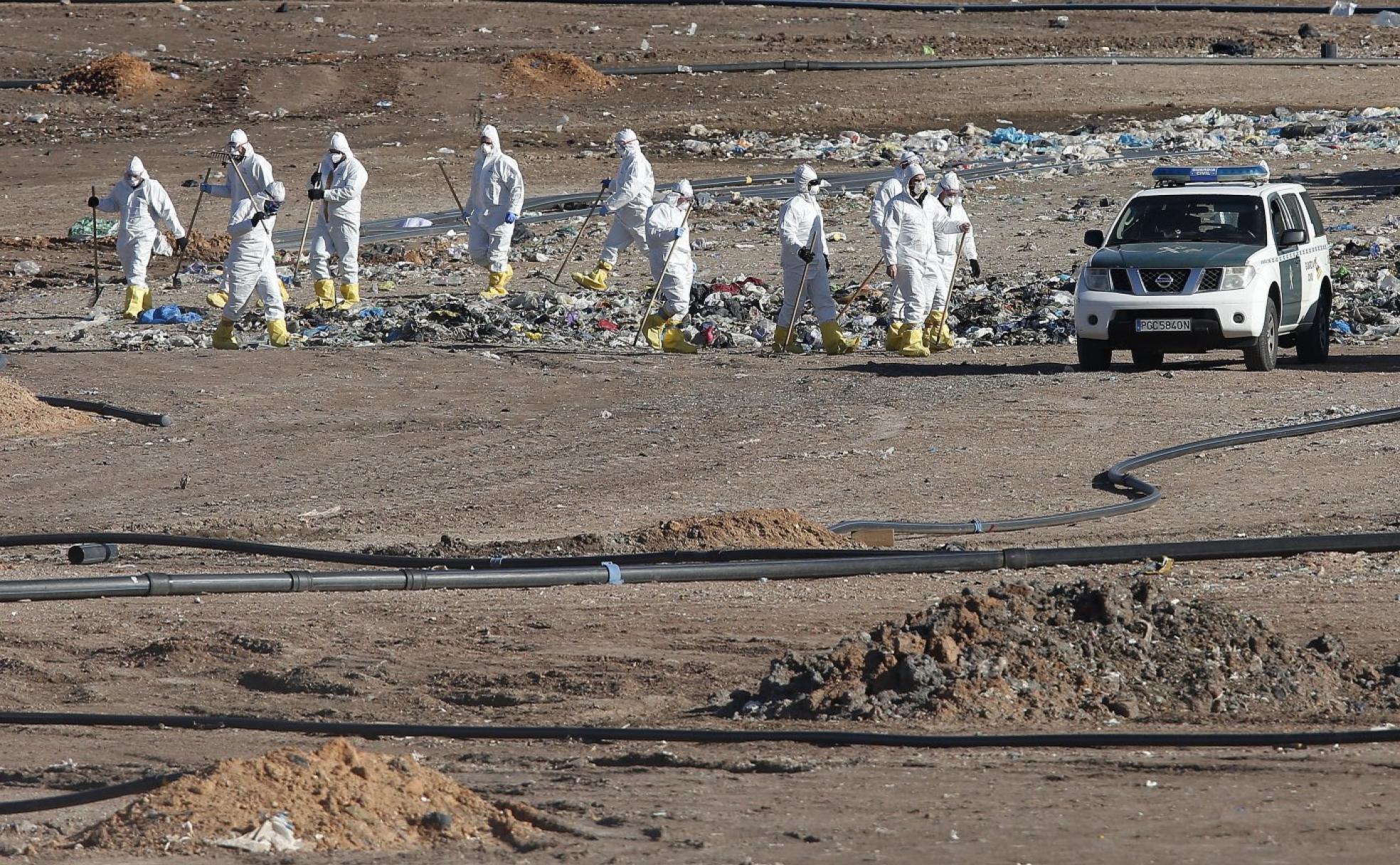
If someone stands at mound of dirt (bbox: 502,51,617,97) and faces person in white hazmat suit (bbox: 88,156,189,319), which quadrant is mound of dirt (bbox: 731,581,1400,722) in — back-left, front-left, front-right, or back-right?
front-left

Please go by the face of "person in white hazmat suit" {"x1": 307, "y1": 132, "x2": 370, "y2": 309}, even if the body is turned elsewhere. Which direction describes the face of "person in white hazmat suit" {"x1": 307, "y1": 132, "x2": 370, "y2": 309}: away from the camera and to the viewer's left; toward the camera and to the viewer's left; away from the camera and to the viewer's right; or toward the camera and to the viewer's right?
toward the camera and to the viewer's left

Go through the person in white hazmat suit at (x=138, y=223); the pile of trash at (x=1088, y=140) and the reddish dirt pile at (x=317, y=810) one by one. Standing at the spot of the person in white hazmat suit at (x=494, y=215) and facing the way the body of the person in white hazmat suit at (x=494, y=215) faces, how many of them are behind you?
1

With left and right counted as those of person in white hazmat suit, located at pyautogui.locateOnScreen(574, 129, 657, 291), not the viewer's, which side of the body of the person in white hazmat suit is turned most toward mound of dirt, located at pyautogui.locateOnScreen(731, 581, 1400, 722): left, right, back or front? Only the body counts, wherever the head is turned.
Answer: left

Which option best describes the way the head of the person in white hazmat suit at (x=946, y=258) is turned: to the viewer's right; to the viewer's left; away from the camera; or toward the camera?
toward the camera

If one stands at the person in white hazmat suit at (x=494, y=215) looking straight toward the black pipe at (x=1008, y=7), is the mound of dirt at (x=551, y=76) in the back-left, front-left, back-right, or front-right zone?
front-left

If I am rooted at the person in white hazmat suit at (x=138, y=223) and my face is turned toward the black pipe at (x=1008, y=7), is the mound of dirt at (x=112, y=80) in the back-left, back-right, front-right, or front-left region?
front-left

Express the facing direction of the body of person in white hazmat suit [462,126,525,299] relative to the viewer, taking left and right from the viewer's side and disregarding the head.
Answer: facing the viewer and to the left of the viewer

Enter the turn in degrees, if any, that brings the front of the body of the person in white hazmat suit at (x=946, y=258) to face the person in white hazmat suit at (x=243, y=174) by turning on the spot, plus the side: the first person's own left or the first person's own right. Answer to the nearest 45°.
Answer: approximately 135° to the first person's own right

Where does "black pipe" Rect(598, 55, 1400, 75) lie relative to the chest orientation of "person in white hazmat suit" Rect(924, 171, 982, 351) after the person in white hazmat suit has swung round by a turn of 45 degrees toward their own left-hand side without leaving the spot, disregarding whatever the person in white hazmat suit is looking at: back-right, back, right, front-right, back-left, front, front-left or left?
left

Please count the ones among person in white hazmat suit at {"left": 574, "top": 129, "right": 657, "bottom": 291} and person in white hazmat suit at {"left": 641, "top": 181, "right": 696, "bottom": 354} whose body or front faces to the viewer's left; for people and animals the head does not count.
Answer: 1

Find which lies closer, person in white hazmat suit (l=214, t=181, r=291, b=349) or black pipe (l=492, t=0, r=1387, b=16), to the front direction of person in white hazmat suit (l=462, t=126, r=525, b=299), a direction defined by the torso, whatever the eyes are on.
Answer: the person in white hazmat suit

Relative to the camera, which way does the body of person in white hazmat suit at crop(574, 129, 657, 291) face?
to the viewer's left
